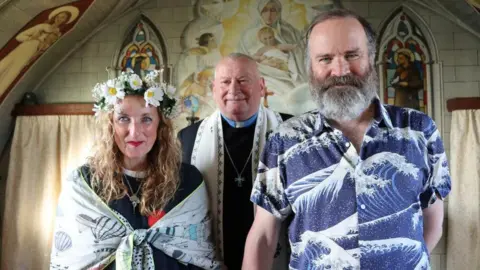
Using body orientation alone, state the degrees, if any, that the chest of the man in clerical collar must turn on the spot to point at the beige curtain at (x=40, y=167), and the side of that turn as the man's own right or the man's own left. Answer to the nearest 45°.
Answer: approximately 135° to the man's own right

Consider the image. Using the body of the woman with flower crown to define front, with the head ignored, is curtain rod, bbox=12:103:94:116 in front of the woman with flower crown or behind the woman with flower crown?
behind

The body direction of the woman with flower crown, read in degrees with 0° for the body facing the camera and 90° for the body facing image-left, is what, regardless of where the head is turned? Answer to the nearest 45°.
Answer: approximately 0°

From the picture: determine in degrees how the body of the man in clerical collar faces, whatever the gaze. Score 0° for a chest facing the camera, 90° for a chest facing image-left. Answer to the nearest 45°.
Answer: approximately 0°

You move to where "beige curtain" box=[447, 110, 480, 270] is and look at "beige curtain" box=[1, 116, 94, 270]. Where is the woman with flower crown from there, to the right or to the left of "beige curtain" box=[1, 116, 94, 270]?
left

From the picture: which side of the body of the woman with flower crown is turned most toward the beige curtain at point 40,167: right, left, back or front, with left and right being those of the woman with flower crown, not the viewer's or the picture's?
back

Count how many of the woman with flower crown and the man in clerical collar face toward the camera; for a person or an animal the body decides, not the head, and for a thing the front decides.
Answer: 2

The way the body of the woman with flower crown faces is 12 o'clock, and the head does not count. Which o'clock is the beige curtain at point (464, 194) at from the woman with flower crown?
The beige curtain is roughly at 8 o'clock from the woman with flower crown.

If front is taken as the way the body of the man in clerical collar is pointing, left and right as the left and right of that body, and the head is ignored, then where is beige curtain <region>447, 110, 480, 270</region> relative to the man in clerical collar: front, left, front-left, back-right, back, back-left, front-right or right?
back-left
